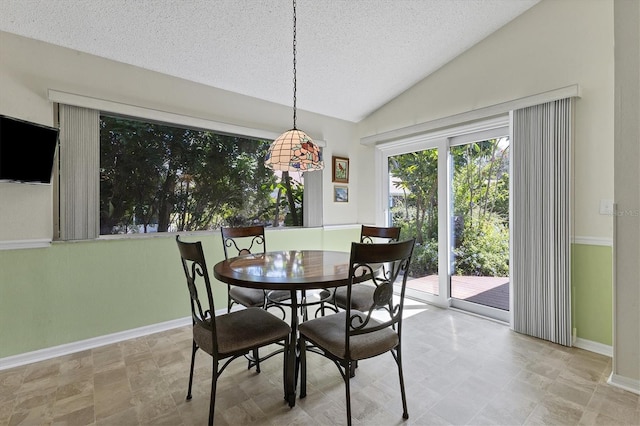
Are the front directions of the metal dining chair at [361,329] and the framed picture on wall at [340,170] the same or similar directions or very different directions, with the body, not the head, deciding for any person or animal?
very different directions

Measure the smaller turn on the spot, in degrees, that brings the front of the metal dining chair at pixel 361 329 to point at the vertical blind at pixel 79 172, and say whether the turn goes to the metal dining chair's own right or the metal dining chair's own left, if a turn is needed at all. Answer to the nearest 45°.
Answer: approximately 45° to the metal dining chair's own left

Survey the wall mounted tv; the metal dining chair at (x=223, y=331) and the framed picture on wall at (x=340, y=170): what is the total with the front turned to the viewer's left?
0

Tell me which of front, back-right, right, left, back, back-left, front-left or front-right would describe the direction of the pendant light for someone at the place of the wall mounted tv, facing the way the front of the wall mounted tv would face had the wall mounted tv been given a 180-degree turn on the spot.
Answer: back

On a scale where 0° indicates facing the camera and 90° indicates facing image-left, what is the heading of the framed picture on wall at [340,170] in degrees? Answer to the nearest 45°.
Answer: approximately 315°

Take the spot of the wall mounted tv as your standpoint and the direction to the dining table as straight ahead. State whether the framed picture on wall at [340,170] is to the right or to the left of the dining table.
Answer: left

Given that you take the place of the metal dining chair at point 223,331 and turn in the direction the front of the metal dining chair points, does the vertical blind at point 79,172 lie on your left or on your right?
on your left

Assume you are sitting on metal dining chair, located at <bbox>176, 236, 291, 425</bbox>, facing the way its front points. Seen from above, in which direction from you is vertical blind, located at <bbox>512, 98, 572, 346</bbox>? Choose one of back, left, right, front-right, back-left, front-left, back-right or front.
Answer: front-right

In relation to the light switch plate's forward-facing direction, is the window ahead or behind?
ahead

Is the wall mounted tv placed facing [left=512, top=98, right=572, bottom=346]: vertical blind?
yes

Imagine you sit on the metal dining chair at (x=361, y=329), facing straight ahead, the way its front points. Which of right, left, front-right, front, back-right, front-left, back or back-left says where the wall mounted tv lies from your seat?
front-left

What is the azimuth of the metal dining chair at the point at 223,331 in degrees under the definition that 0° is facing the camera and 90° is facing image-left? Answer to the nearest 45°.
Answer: approximately 225°

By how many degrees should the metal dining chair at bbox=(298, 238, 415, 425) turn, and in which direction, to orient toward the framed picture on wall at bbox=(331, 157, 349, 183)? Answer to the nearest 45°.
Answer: approximately 45° to its right

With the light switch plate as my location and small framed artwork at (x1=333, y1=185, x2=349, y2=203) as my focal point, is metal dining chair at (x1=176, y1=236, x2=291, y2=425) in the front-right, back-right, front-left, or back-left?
front-left

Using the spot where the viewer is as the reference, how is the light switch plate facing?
facing the viewer and to the left of the viewer

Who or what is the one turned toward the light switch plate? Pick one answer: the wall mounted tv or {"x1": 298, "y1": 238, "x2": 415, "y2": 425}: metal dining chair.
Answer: the wall mounted tv

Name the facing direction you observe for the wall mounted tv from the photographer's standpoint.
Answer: facing the viewer and to the right of the viewer

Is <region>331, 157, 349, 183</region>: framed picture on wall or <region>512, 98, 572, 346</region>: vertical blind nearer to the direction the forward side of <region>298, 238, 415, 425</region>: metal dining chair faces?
the framed picture on wall

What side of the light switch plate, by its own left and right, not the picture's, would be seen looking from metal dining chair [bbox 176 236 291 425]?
front

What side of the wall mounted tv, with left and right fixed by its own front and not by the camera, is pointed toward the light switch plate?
front
